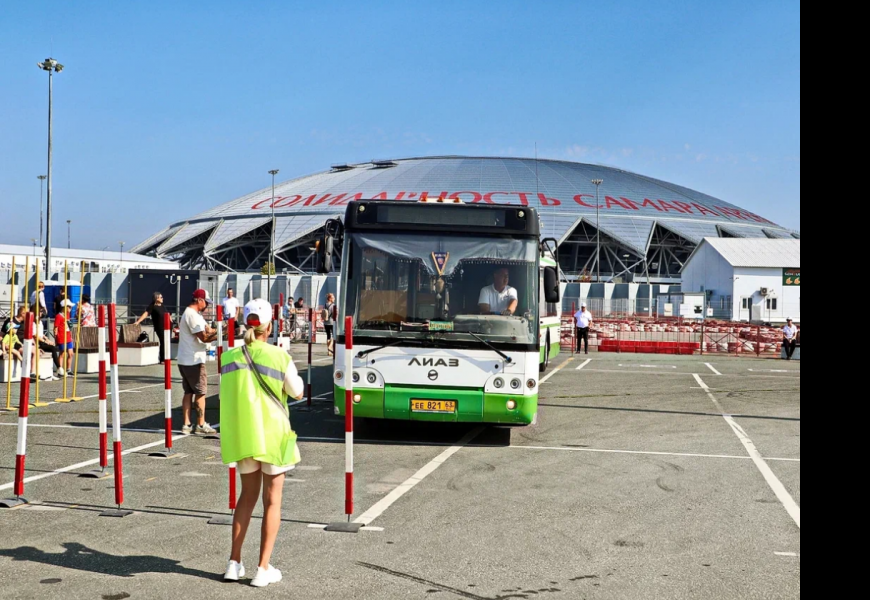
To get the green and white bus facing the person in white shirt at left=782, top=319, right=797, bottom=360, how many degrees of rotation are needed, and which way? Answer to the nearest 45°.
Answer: approximately 135° to its left

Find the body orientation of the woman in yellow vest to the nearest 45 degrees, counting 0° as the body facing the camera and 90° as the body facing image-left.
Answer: approximately 225°

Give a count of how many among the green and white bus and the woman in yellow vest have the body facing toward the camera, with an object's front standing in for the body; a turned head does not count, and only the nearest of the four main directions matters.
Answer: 1

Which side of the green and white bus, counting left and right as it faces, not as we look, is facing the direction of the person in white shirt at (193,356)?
right

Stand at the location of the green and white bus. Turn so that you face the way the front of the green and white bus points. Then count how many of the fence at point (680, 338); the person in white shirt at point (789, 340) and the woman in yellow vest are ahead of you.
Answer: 1

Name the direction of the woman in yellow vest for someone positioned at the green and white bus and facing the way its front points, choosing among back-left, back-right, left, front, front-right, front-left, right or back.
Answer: front

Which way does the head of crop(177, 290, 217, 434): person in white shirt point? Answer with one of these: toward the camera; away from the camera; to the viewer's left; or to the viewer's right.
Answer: to the viewer's right

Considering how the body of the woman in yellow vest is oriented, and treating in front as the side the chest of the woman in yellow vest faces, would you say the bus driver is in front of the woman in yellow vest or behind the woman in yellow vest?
in front

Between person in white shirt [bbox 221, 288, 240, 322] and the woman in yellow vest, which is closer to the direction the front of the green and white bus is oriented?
the woman in yellow vest

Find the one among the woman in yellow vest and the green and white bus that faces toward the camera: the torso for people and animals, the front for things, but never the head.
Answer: the green and white bus

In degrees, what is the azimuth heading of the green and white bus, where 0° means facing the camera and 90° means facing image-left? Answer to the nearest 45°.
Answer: approximately 0°

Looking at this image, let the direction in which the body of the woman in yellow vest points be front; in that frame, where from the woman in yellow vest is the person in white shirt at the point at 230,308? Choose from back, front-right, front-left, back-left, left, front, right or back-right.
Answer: front-left
